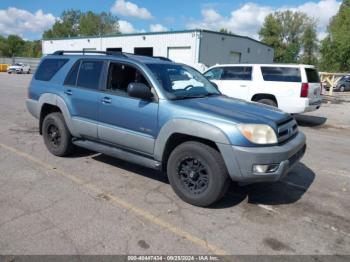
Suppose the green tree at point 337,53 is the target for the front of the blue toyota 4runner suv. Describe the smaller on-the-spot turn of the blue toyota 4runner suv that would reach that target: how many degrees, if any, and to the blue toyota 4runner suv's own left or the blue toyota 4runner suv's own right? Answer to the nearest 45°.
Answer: approximately 90° to the blue toyota 4runner suv's own left

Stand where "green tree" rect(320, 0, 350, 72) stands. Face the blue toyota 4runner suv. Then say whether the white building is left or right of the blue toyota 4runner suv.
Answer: right

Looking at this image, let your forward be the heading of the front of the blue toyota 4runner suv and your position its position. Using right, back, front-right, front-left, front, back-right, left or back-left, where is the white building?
back-left

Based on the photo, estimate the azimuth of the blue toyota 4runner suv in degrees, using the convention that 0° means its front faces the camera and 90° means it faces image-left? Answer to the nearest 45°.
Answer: approximately 315°
